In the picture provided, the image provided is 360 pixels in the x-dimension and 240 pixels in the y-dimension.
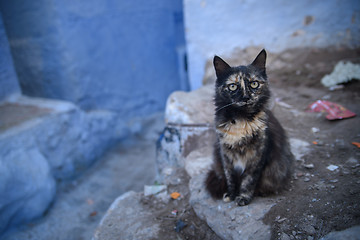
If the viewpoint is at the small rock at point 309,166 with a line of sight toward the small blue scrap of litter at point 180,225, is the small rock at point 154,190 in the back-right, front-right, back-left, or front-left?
front-right

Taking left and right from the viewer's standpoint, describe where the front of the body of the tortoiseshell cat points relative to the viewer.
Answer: facing the viewer

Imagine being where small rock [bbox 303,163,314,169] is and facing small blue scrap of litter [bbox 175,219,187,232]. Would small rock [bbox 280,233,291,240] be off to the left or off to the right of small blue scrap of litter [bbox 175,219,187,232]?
left

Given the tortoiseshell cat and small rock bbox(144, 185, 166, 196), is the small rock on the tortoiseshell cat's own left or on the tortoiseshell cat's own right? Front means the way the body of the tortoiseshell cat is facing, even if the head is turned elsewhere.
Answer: on the tortoiseshell cat's own right

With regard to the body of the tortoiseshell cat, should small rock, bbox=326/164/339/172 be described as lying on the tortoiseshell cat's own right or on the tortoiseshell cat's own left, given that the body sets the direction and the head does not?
on the tortoiseshell cat's own left
